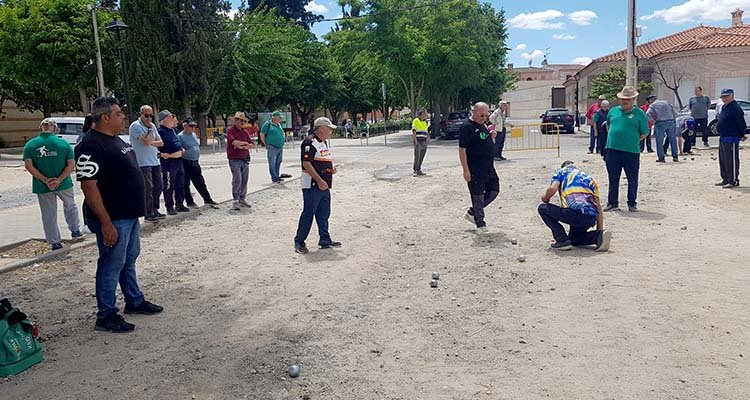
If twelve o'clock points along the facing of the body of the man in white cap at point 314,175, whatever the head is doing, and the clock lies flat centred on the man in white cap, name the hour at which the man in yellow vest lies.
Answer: The man in yellow vest is roughly at 8 o'clock from the man in white cap.

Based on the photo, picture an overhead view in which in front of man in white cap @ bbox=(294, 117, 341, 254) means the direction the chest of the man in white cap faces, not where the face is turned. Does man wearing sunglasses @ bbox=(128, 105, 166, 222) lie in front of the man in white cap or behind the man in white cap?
behind

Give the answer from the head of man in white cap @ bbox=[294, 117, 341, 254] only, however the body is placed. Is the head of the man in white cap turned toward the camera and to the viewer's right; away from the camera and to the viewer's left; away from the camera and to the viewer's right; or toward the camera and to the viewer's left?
toward the camera and to the viewer's right

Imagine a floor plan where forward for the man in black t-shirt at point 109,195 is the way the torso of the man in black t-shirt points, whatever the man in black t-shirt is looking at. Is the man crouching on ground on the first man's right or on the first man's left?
on the first man's left

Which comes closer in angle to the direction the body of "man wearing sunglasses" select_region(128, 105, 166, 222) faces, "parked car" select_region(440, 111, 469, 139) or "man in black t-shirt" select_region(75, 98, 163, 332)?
the man in black t-shirt
